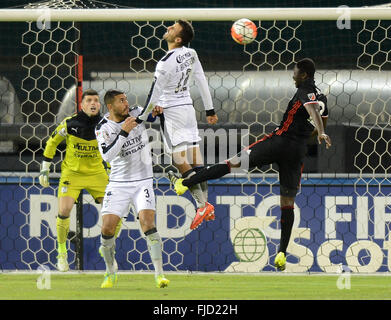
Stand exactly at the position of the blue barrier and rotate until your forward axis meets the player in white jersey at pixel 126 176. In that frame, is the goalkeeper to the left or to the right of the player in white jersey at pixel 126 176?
right

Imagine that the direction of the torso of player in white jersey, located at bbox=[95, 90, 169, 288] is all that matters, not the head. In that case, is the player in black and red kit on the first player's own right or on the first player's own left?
on the first player's own left

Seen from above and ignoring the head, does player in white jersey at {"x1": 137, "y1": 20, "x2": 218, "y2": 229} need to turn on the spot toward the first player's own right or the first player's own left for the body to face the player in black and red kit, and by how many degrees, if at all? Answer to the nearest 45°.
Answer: approximately 135° to the first player's own right

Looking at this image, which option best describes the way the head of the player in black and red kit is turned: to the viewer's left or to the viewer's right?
to the viewer's left

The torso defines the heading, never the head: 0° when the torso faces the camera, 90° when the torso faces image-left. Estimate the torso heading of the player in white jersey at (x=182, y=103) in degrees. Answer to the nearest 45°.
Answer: approximately 135°

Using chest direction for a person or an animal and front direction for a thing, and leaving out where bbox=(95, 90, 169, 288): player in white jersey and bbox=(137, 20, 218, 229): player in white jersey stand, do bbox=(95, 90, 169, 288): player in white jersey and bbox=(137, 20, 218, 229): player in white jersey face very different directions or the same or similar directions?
very different directions

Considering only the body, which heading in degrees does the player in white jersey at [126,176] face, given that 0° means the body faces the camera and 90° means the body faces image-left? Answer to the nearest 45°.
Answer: approximately 315°

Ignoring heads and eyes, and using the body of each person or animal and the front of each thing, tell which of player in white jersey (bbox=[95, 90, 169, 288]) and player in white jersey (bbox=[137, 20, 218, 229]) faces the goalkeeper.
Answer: player in white jersey (bbox=[137, 20, 218, 229])
